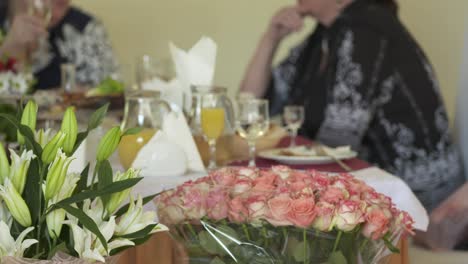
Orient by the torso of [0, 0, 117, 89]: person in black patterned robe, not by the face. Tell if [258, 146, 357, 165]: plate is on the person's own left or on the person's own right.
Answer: on the person's own left

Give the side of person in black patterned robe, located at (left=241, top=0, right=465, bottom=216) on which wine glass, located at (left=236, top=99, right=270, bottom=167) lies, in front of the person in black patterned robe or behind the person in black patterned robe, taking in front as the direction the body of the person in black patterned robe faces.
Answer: in front

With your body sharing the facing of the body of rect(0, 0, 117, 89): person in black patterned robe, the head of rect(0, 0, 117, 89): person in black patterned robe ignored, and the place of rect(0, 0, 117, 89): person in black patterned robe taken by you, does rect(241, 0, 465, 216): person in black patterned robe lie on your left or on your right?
on your left

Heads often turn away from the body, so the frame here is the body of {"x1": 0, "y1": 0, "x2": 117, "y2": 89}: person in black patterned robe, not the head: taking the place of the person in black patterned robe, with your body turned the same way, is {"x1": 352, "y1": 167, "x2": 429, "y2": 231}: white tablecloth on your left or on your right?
on your left

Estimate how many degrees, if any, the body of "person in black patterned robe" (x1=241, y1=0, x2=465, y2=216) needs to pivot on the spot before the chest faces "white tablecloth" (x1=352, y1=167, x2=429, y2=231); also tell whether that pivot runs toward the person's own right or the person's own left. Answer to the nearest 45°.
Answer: approximately 45° to the person's own left

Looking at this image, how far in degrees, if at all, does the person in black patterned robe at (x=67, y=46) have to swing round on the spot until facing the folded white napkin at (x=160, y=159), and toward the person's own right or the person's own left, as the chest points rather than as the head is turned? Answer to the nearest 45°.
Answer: approximately 45° to the person's own left

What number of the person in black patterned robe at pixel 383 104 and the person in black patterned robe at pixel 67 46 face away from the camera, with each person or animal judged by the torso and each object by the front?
0

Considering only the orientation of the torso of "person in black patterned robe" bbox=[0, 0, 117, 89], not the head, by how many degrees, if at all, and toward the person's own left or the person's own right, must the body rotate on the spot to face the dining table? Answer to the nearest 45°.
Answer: approximately 45° to the person's own left

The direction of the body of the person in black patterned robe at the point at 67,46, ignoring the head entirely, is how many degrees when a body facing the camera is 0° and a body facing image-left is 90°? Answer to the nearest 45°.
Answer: approximately 45°
